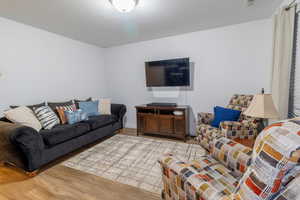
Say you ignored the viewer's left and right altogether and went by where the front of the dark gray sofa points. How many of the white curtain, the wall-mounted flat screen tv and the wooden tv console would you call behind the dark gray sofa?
0

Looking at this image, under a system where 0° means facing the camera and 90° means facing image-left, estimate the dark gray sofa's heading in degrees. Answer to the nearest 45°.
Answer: approximately 315°

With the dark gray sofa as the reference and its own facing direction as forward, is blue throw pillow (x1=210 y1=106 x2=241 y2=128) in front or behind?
in front

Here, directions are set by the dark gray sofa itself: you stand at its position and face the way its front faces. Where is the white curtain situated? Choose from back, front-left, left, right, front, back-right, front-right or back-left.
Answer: front

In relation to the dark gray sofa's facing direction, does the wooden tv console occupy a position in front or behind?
in front

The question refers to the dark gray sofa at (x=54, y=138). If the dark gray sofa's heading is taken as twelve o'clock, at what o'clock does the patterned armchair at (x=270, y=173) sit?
The patterned armchair is roughly at 1 o'clock from the dark gray sofa.

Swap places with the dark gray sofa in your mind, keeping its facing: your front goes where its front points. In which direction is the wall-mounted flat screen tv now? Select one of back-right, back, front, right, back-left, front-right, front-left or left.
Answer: front-left

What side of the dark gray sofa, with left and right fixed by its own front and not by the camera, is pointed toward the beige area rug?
front

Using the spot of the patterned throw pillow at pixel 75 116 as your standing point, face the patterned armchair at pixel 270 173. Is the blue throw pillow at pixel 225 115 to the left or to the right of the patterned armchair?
left
